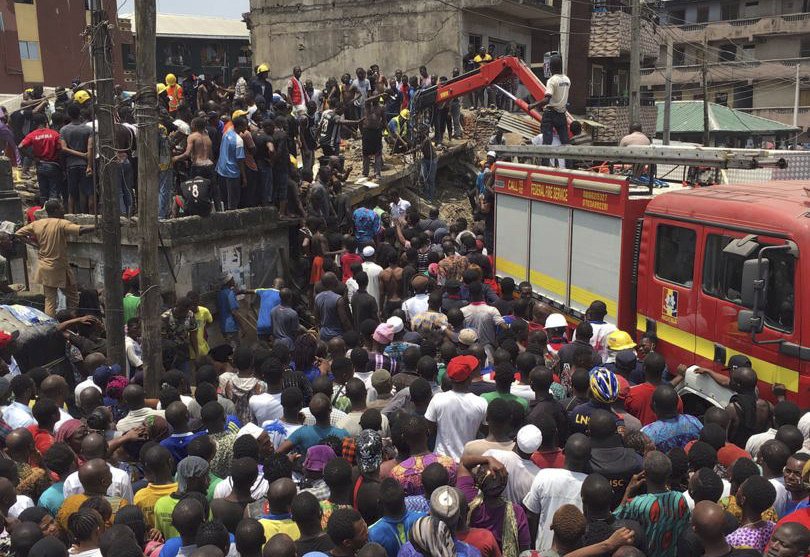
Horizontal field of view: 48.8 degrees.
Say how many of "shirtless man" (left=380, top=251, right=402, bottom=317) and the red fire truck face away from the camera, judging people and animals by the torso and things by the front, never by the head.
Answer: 1

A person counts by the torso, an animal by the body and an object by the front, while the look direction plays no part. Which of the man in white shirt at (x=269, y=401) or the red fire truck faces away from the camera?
the man in white shirt

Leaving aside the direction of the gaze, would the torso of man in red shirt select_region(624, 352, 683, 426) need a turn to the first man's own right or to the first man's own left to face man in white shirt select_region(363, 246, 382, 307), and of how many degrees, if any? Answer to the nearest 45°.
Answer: approximately 45° to the first man's own left

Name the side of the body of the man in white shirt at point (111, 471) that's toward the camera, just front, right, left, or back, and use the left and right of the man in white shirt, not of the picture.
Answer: back

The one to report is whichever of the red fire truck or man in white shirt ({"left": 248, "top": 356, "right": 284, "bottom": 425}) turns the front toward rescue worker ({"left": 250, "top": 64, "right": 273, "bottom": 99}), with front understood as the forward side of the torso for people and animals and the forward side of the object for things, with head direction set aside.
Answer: the man in white shirt

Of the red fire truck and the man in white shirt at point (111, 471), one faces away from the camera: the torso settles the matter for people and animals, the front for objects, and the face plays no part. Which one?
the man in white shirt

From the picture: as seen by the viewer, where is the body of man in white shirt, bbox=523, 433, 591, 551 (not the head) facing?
away from the camera

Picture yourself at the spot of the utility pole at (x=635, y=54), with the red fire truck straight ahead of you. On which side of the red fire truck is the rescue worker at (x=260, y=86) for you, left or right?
right

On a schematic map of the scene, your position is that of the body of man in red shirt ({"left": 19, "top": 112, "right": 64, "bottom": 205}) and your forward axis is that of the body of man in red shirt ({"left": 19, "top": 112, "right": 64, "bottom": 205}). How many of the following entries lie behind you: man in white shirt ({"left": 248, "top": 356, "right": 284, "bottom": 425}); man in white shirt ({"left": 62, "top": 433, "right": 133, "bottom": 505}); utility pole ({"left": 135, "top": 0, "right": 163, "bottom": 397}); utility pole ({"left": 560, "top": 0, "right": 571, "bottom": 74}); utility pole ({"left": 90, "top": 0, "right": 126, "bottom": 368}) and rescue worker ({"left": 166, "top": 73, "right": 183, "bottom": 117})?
4

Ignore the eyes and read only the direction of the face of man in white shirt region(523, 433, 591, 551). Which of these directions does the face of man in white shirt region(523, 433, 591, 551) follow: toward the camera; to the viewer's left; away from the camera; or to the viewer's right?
away from the camera

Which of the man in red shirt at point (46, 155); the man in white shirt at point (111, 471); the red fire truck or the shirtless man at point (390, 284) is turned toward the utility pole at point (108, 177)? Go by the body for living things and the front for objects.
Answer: the man in white shirt

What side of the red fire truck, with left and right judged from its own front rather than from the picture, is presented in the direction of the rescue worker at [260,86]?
back

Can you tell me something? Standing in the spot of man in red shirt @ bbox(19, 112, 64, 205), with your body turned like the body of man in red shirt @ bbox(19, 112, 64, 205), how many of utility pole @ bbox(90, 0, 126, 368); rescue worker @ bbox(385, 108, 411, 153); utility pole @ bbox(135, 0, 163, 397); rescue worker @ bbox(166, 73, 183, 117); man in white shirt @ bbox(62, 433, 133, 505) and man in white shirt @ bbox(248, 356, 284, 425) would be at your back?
4

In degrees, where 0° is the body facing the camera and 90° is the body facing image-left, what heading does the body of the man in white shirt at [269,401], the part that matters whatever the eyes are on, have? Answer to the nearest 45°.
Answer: approximately 180°

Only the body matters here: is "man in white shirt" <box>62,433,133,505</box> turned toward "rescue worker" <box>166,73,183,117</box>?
yes

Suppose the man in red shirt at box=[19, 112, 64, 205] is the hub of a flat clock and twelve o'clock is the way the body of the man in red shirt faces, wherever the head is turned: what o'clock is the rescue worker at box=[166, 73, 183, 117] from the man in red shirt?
The rescue worker is roughly at 1 o'clock from the man in red shirt.

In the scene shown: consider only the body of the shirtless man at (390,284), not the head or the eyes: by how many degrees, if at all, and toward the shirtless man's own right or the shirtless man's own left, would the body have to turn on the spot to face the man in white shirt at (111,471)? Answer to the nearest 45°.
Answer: approximately 180°

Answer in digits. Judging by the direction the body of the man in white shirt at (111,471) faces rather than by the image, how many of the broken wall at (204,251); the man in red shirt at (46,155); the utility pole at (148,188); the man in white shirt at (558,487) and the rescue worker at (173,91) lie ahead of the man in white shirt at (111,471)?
4

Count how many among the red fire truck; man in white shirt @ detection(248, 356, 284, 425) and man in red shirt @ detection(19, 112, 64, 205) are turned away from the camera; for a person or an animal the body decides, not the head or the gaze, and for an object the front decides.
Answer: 2

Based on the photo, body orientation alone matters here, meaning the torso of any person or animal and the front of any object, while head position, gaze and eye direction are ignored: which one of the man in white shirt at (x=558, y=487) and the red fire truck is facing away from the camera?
the man in white shirt

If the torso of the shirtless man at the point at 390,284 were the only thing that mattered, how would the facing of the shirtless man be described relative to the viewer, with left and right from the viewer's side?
facing away from the viewer
